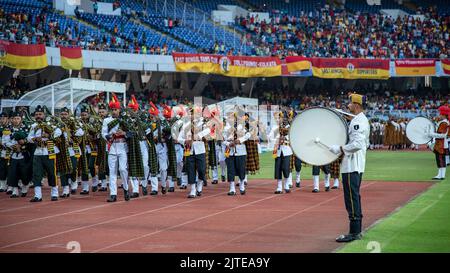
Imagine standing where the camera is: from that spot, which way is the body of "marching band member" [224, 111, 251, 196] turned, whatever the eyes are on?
toward the camera

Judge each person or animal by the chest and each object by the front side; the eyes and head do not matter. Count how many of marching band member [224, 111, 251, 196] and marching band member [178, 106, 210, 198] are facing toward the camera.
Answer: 2

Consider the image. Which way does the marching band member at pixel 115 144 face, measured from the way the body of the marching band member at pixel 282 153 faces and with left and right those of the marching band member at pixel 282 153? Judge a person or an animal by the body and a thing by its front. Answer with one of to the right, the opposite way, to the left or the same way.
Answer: the same way

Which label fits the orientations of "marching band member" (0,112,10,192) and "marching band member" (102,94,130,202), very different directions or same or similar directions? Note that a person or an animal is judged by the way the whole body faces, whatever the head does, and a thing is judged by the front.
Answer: same or similar directions

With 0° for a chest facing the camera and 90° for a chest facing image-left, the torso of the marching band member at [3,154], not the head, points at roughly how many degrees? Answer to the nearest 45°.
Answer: approximately 0°

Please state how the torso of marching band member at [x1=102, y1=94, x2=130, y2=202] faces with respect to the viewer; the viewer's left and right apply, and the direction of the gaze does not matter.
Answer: facing the viewer

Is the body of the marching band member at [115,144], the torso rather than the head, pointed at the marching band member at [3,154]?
no

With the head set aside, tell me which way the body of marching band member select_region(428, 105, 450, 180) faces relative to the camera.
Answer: to the viewer's left

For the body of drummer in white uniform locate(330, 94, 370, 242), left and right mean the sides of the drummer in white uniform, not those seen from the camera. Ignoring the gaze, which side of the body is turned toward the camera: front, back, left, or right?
left

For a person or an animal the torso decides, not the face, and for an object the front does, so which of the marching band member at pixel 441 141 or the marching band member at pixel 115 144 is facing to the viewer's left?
the marching band member at pixel 441 141

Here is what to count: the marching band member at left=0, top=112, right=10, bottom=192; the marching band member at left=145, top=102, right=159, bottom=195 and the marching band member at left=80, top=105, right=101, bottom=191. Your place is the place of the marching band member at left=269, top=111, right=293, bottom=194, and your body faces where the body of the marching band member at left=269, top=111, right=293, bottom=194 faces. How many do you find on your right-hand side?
3
